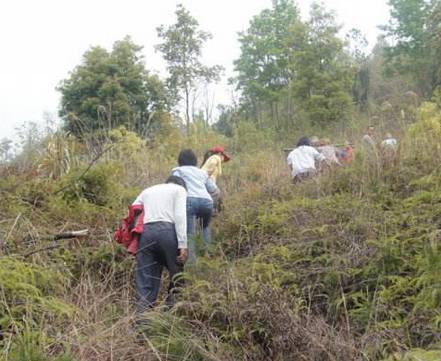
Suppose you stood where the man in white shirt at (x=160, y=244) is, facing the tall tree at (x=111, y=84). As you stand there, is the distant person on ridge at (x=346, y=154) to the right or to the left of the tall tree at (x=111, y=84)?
right

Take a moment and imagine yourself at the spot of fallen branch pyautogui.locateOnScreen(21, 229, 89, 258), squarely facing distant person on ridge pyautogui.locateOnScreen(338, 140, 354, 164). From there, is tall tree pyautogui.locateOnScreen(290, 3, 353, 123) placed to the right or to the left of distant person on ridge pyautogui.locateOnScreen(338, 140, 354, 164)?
left

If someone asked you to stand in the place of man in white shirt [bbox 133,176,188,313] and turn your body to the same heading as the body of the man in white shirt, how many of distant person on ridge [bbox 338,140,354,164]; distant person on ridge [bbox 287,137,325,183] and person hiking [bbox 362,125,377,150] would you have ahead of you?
3

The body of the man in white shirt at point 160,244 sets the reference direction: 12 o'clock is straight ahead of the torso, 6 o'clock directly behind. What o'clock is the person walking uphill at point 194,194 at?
The person walking uphill is roughly at 11 o'clock from the man in white shirt.

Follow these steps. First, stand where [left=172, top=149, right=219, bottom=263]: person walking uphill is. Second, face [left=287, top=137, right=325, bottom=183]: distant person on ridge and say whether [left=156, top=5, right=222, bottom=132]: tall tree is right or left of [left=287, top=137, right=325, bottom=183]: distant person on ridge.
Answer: left

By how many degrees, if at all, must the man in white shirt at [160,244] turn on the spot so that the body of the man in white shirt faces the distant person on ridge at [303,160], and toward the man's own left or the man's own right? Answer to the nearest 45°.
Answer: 0° — they already face them

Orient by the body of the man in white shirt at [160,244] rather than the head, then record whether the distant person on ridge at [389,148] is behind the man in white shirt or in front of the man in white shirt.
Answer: in front

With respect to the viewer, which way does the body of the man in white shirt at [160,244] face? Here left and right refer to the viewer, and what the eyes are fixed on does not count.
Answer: facing away from the viewer and to the right of the viewer

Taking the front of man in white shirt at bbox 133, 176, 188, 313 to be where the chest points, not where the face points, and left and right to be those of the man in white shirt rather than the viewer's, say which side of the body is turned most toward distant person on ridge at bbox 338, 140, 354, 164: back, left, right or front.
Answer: front

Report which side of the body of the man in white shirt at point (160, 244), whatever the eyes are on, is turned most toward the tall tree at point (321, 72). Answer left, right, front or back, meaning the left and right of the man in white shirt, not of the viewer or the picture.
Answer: front

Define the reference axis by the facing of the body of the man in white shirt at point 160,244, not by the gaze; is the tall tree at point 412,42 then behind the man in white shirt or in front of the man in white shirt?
in front
